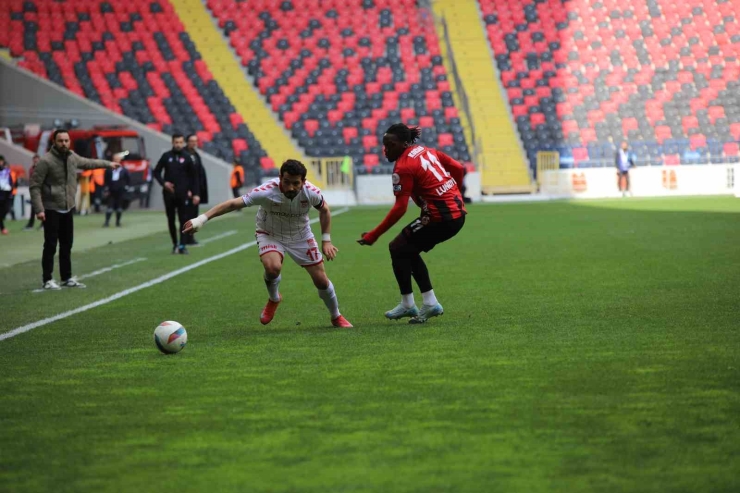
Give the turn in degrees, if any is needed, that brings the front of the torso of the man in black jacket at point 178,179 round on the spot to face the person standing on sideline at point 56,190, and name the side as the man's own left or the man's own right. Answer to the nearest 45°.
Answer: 0° — they already face them

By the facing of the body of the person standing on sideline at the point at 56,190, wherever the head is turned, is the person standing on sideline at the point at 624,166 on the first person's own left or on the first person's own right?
on the first person's own left

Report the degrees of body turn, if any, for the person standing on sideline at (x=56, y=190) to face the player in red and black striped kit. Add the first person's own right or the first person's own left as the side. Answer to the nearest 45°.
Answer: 0° — they already face them

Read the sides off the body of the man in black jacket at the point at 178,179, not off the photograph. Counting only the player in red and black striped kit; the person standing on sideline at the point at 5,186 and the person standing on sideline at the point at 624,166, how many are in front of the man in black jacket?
1

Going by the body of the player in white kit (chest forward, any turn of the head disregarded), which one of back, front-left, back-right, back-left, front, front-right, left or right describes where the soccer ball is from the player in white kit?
front-right

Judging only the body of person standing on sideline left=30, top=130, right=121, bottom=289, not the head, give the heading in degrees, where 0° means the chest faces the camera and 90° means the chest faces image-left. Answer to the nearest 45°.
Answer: approximately 315°

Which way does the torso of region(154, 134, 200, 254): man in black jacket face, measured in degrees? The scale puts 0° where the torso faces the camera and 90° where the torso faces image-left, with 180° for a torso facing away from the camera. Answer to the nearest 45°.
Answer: approximately 0°

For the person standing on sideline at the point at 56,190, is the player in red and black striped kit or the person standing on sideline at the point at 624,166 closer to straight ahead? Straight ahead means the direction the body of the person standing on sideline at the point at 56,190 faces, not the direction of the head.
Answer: the player in red and black striped kit

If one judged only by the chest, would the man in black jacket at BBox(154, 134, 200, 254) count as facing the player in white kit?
yes

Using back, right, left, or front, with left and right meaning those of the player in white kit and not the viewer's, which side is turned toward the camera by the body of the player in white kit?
front

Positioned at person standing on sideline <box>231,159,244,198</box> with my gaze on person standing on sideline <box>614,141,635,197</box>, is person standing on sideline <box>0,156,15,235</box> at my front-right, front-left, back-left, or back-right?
back-right

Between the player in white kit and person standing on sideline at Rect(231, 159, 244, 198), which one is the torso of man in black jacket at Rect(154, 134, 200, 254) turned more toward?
the player in white kit

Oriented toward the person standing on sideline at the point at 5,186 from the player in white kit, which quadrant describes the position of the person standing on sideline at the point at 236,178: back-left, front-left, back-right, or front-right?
front-right
